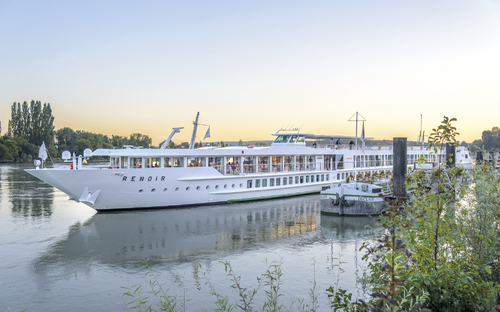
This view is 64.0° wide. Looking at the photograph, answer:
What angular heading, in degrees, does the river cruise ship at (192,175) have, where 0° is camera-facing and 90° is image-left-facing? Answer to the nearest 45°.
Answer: approximately 45°

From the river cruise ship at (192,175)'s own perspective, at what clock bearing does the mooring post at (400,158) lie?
The mooring post is roughly at 8 o'clock from the river cruise ship.
